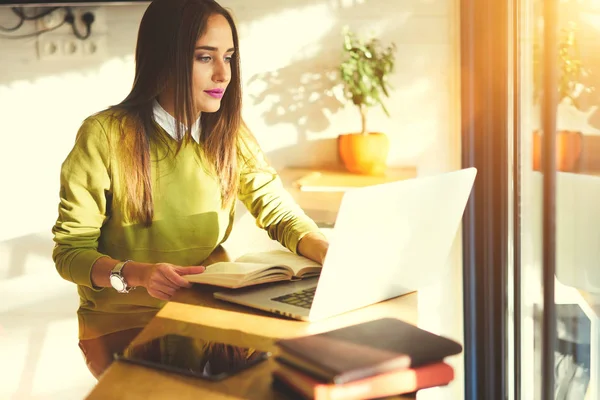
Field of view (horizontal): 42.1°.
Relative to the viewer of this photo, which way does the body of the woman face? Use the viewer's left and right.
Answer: facing the viewer and to the right of the viewer

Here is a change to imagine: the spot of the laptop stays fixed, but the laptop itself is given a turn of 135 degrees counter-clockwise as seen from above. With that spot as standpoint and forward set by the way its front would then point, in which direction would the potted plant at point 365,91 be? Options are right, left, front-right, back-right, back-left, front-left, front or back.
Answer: back

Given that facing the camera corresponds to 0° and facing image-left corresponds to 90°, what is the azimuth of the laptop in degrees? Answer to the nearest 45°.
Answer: approximately 135°

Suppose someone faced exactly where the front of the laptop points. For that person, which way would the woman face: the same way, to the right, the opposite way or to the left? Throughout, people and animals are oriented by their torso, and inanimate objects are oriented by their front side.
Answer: the opposite way

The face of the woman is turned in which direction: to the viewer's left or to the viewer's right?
to the viewer's right

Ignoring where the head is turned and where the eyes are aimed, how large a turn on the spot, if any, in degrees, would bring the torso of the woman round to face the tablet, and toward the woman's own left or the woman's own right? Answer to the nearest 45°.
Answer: approximately 45° to the woman's own right

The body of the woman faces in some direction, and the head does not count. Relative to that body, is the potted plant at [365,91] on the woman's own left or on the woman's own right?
on the woman's own left

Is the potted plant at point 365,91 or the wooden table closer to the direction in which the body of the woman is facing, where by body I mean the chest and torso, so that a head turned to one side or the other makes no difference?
the wooden table
